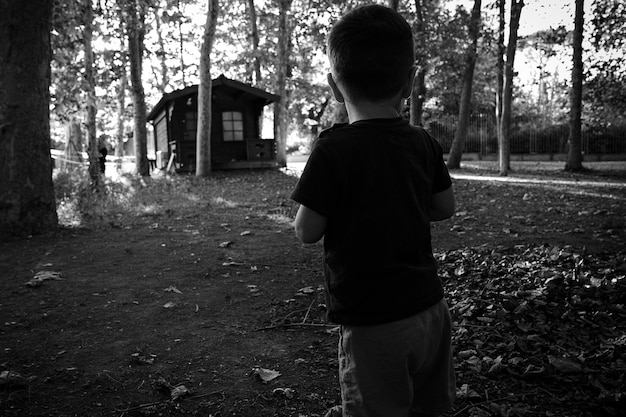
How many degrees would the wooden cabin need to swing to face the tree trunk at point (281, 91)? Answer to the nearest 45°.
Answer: approximately 90° to its left

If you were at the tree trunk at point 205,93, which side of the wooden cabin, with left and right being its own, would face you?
front

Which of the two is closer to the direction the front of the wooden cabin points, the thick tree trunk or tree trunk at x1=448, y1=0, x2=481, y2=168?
the thick tree trunk

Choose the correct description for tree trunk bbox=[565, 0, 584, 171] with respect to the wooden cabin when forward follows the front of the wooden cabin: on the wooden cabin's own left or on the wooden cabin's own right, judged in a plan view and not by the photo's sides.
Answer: on the wooden cabin's own left

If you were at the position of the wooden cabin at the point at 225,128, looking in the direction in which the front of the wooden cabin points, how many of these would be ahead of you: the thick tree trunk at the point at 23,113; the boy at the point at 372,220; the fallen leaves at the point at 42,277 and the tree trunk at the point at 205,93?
4

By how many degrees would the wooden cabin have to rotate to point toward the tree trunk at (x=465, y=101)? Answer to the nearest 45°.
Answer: approximately 90° to its left

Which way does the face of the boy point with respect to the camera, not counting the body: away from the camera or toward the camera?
away from the camera

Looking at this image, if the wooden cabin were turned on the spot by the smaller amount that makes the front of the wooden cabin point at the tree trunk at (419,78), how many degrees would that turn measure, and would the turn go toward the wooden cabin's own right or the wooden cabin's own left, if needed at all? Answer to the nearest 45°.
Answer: approximately 90° to the wooden cabin's own left

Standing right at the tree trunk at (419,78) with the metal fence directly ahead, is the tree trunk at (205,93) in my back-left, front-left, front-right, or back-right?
back-left

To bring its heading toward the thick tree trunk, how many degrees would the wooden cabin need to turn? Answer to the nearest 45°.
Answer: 0° — it already faces it

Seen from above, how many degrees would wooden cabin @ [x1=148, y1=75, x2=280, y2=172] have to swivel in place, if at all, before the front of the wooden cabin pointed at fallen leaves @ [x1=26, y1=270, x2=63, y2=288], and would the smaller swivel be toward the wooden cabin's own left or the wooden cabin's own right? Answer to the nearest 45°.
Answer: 0° — it already faces it

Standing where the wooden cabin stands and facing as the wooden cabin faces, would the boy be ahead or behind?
ahead

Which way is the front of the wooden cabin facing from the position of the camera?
facing the viewer

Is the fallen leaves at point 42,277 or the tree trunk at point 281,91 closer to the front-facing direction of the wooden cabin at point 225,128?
the fallen leaves
